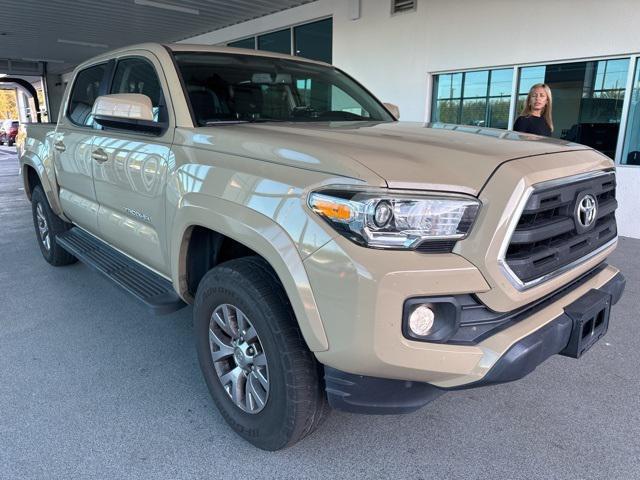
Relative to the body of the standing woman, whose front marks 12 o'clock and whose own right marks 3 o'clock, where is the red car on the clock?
The red car is roughly at 4 o'clock from the standing woman.

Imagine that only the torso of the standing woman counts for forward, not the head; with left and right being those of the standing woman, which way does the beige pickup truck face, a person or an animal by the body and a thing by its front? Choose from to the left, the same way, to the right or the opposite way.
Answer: to the left

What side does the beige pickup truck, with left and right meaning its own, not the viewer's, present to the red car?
back

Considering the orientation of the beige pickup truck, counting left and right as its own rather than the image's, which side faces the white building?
left

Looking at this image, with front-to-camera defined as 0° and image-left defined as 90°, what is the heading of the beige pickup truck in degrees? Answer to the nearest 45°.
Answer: approximately 315°

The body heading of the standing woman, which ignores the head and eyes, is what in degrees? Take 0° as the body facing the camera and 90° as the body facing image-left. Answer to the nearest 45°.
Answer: approximately 0°
